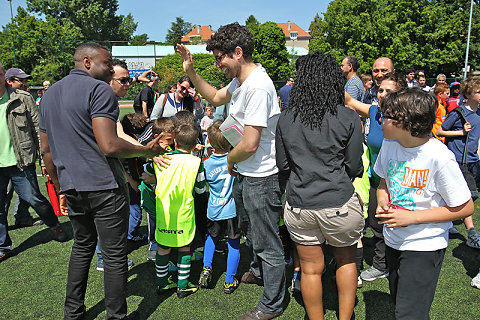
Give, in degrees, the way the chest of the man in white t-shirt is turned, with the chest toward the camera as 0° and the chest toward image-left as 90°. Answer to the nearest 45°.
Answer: approximately 90°

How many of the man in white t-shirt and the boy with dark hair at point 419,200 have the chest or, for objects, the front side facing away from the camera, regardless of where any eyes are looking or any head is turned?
0

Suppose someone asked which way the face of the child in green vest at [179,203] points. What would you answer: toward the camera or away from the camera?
away from the camera

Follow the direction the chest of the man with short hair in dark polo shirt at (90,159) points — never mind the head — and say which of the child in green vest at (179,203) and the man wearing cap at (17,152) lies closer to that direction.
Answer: the child in green vest

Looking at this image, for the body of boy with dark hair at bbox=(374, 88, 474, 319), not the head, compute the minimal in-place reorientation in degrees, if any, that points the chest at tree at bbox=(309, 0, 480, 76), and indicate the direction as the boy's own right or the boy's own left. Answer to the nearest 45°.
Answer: approximately 135° to the boy's own right

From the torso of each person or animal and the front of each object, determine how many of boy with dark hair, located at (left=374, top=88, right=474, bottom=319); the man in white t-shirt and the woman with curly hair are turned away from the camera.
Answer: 1

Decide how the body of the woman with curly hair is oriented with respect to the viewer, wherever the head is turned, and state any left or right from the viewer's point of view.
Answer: facing away from the viewer

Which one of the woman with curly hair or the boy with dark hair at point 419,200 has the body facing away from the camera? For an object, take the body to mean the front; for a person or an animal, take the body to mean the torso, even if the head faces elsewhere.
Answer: the woman with curly hair

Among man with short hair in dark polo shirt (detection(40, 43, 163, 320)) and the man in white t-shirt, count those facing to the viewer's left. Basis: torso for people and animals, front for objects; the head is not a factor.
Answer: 1

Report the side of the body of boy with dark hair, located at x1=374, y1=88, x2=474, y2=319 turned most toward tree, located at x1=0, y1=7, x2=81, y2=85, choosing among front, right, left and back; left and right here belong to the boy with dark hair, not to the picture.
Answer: right

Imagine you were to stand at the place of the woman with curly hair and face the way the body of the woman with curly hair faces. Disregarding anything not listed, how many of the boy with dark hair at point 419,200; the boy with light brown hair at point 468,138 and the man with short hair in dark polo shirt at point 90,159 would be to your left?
1

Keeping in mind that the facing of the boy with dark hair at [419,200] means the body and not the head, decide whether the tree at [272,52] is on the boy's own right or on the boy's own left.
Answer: on the boy's own right

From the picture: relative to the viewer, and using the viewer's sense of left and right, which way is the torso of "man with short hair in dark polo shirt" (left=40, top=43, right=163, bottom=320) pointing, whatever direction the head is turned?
facing away from the viewer and to the right of the viewer

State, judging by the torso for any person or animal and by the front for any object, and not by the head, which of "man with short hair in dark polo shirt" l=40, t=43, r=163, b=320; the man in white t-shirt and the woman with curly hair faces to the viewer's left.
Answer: the man in white t-shirt

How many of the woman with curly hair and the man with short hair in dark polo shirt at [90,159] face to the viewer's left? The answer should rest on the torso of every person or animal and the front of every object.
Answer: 0
